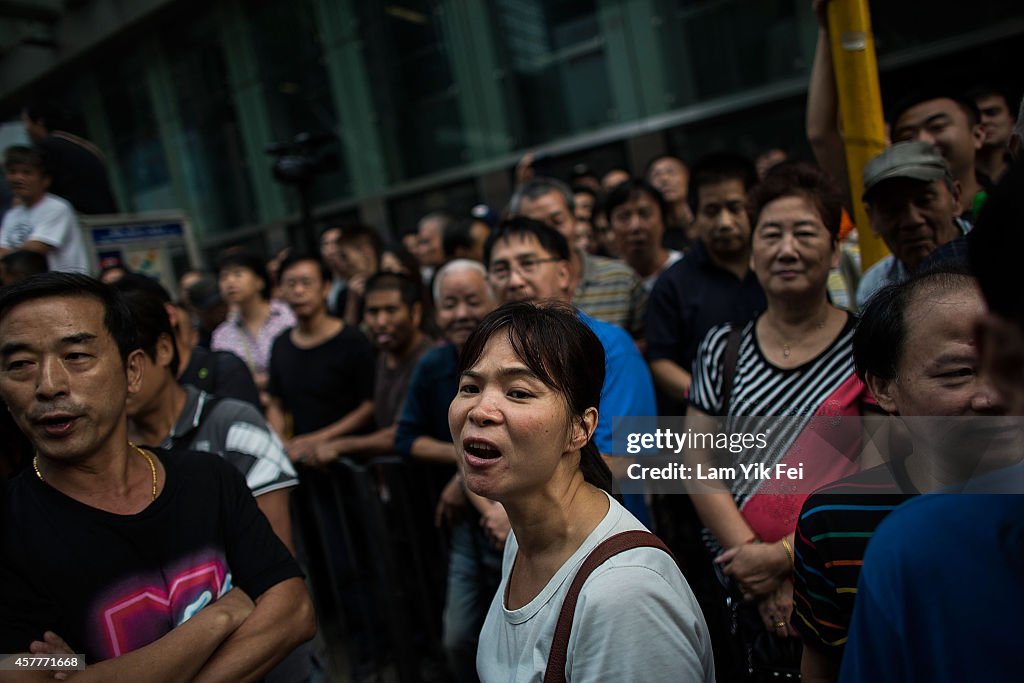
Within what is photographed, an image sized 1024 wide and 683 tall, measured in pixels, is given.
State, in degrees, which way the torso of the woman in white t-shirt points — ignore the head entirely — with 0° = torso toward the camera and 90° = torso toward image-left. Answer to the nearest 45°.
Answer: approximately 45°

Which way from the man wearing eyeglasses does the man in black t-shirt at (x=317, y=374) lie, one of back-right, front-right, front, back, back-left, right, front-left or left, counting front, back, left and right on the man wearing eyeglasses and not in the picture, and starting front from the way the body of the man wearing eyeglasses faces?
right

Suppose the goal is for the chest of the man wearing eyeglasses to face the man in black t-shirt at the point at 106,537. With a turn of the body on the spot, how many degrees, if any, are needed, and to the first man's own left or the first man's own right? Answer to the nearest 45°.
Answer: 0° — they already face them

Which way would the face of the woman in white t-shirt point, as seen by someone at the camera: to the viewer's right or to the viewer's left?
to the viewer's left

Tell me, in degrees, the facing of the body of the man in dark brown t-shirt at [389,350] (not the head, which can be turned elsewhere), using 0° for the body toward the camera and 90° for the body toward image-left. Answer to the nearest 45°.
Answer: approximately 45°

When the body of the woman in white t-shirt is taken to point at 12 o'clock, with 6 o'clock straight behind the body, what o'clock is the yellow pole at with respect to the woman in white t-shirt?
The yellow pole is roughly at 6 o'clock from the woman in white t-shirt.

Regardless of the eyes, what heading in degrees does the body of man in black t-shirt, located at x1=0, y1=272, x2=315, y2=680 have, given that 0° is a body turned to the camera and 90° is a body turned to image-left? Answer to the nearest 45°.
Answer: approximately 0°

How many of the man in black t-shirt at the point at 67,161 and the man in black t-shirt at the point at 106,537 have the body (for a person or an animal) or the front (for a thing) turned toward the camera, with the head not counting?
1

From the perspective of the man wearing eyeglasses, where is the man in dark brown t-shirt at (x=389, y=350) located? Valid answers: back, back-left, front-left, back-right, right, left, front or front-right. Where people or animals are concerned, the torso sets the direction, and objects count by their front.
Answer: right
